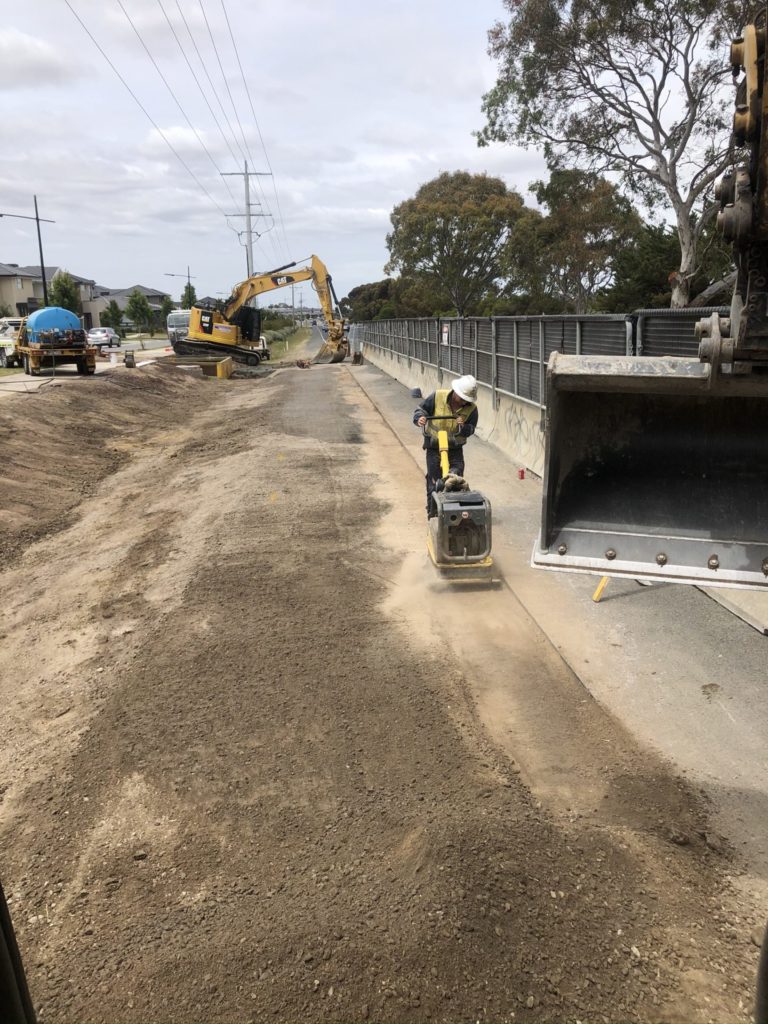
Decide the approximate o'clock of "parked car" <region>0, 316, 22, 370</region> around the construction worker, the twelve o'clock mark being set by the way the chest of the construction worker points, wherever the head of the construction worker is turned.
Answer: The parked car is roughly at 5 o'clock from the construction worker.

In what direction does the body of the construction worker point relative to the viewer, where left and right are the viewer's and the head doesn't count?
facing the viewer

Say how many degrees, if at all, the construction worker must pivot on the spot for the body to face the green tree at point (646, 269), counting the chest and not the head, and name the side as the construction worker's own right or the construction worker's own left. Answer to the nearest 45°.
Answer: approximately 180°

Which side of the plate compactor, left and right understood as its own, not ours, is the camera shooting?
front

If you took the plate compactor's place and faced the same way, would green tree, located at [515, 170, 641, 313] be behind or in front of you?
behind

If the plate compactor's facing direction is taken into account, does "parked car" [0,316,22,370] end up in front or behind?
behind

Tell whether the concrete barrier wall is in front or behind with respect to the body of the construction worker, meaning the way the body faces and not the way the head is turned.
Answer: behind

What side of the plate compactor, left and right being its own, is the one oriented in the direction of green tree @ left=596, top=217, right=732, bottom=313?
back

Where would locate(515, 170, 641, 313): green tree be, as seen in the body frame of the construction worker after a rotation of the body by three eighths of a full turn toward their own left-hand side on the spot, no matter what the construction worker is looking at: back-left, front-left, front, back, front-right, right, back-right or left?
front-left

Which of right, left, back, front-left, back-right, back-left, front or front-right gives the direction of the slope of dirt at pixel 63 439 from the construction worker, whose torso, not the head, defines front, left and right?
back-right
